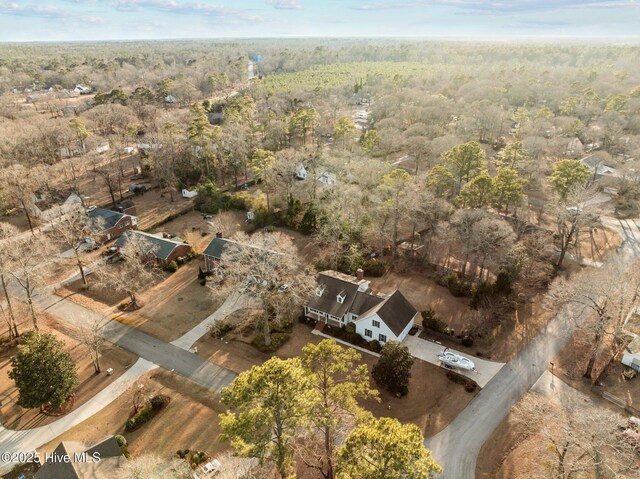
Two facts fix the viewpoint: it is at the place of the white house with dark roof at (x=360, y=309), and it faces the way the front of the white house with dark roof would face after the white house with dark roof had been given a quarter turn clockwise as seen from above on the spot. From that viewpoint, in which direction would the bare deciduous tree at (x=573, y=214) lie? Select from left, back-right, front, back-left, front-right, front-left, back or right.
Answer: right

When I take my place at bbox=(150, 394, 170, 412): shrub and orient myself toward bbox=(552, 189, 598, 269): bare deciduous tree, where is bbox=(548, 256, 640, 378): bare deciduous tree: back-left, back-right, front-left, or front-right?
front-right

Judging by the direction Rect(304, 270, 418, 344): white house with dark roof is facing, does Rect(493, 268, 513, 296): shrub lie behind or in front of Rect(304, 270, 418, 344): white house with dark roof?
behind

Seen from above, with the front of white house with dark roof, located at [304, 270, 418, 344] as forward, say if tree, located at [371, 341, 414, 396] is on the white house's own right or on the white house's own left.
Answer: on the white house's own left

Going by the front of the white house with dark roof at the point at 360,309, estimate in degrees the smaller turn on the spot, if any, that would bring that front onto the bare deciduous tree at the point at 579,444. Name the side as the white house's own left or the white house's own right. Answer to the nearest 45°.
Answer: approximately 90° to the white house's own left

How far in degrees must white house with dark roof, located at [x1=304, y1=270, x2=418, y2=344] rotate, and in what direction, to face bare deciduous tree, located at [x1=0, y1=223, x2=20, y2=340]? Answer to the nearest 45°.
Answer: approximately 45° to its right

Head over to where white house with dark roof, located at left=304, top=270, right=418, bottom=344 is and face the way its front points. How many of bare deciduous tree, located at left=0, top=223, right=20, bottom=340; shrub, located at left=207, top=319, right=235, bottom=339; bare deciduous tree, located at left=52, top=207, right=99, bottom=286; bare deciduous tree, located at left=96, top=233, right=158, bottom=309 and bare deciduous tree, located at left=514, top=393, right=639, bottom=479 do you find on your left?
1

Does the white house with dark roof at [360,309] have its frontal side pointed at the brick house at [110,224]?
no

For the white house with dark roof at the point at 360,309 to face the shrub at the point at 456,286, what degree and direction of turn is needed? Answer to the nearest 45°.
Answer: approximately 180°

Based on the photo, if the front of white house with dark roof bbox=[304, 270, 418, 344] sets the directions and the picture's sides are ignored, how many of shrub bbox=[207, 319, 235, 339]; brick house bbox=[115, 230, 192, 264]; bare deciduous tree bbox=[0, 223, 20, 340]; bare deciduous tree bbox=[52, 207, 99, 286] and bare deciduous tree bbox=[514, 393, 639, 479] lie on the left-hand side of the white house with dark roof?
1

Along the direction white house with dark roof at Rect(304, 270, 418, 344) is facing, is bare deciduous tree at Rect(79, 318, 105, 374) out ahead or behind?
ahead

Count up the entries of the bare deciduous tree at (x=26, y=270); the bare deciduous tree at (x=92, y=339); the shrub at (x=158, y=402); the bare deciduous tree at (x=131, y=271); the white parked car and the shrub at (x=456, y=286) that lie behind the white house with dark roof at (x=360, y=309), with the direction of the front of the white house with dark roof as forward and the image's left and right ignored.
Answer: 1

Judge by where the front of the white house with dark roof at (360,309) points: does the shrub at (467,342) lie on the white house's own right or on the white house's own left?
on the white house's own left

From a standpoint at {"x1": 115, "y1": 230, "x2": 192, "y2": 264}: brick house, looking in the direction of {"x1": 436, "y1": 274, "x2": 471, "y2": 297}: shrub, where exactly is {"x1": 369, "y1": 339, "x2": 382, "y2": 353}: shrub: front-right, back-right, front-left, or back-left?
front-right

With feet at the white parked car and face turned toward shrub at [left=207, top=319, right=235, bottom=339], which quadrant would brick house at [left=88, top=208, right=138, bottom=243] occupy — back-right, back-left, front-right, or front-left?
front-left

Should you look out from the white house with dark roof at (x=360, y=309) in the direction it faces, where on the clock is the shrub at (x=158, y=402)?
The shrub is roughly at 12 o'clock from the white house with dark roof.

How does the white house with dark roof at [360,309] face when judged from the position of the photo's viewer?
facing the viewer and to the left of the viewer

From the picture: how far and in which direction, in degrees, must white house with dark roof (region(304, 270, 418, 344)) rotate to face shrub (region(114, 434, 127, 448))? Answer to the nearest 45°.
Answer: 0° — it already faces it

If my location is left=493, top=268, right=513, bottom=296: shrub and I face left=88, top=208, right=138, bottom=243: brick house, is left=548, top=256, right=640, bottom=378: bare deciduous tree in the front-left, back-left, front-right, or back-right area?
back-left

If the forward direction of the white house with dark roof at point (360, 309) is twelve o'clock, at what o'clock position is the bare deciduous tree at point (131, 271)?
The bare deciduous tree is roughly at 2 o'clock from the white house with dark roof.
